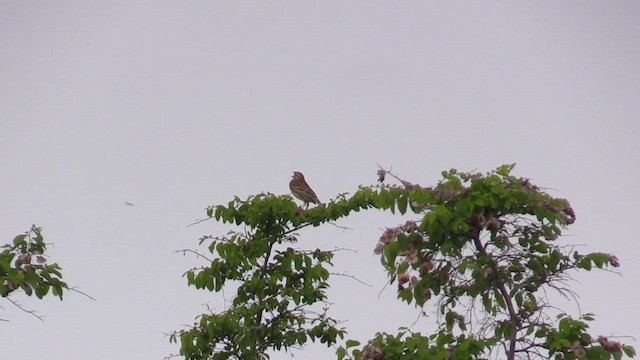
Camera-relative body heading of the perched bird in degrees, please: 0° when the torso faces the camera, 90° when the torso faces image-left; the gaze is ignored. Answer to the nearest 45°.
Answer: approximately 90°
